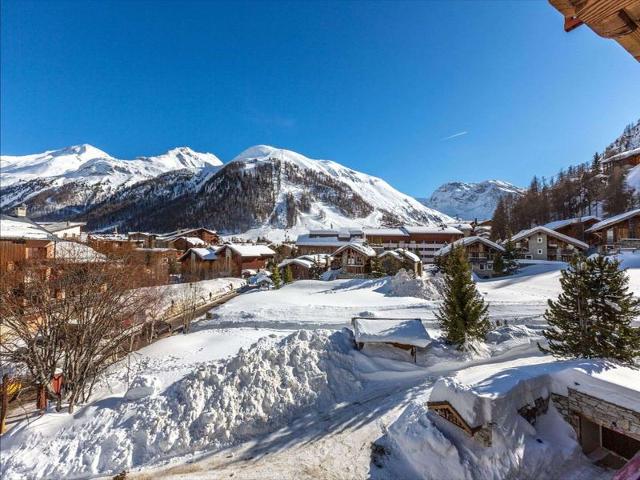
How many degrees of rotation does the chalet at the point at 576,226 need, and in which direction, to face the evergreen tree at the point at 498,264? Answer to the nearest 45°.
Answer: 0° — it already faces it

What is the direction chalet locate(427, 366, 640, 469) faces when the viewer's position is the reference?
facing the viewer and to the left of the viewer

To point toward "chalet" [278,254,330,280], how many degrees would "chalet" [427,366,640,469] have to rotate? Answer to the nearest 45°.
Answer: approximately 90° to its right

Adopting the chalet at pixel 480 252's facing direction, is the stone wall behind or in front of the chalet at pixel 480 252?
in front

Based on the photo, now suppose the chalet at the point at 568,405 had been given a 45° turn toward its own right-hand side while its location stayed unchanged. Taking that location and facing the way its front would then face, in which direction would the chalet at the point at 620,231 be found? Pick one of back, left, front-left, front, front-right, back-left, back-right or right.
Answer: right

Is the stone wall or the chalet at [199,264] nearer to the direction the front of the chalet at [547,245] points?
the stone wall

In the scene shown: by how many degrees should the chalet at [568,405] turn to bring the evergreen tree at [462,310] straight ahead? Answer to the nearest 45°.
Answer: approximately 90° to its right

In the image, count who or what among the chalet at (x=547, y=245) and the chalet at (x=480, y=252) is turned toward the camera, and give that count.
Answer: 2

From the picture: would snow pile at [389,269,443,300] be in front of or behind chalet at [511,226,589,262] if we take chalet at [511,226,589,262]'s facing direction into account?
in front

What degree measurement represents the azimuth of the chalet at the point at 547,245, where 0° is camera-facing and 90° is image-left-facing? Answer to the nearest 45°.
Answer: approximately 0°

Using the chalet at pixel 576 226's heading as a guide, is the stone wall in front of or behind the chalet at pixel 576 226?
in front

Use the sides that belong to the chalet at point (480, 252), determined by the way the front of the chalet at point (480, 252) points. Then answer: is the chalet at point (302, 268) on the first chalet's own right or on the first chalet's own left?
on the first chalet's own right
